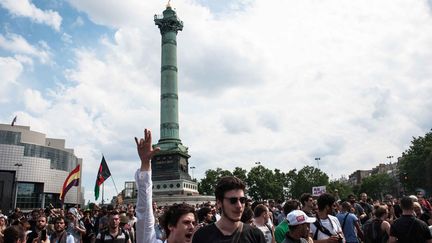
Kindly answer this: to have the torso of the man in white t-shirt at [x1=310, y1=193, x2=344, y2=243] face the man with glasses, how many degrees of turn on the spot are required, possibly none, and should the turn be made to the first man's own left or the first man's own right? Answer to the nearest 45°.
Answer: approximately 45° to the first man's own right

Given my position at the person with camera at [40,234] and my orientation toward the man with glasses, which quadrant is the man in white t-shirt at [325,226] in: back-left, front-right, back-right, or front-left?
front-left

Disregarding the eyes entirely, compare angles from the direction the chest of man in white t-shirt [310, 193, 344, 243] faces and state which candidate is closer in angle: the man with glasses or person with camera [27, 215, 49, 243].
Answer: the man with glasses

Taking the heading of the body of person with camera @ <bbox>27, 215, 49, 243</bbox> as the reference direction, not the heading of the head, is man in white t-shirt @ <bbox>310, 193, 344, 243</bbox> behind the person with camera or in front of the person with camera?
in front

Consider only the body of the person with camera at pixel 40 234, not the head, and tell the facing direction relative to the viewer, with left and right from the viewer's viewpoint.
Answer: facing the viewer

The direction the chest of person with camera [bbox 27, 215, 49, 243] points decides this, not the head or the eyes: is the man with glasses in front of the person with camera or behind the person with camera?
in front

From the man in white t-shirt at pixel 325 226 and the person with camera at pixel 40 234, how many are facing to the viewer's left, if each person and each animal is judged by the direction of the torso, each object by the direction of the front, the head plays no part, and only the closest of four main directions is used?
0

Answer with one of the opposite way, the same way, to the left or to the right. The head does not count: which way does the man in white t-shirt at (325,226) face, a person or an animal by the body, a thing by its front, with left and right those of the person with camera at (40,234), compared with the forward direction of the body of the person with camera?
the same way

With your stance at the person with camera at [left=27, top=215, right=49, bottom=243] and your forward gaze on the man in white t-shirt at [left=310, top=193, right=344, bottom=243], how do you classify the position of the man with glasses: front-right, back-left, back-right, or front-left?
front-right

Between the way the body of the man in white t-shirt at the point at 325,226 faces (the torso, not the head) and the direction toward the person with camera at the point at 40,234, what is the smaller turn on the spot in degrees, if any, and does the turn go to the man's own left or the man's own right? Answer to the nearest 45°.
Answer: approximately 135° to the man's own right
